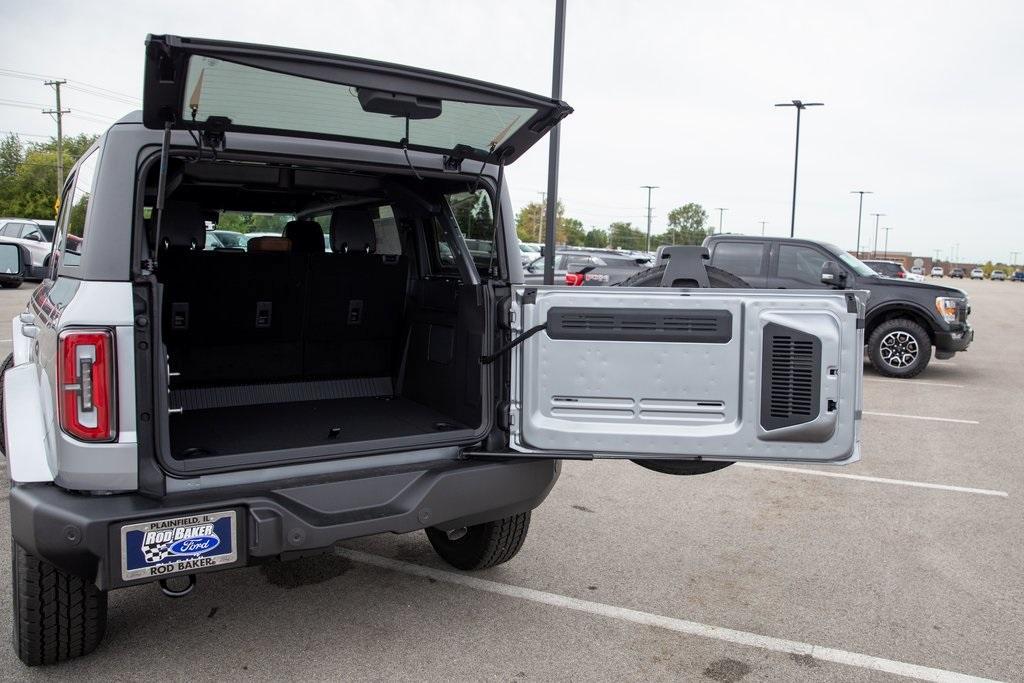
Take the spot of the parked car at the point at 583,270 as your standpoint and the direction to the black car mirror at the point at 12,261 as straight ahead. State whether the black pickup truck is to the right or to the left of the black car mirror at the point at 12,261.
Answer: left

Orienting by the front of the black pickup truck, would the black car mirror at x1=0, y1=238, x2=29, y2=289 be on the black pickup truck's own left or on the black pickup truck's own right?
on the black pickup truck's own right

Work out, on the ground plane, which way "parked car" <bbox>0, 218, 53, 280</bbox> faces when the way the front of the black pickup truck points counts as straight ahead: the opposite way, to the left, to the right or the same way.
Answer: the same way

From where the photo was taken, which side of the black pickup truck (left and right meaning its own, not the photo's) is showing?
right

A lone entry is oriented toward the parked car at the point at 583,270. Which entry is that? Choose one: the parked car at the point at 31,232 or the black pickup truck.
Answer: the parked car at the point at 31,232

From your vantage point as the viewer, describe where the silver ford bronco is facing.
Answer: facing away from the viewer and to the left of the viewer

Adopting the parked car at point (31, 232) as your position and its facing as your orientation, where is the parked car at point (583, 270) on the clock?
the parked car at point (583, 270) is roughly at 12 o'clock from the parked car at point (31, 232).

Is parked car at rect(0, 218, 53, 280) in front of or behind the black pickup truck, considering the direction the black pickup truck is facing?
behind

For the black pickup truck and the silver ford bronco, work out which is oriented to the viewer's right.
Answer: the black pickup truck

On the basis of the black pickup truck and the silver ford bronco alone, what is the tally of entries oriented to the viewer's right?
1

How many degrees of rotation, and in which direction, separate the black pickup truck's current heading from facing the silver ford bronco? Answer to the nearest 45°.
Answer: approximately 90° to its right
